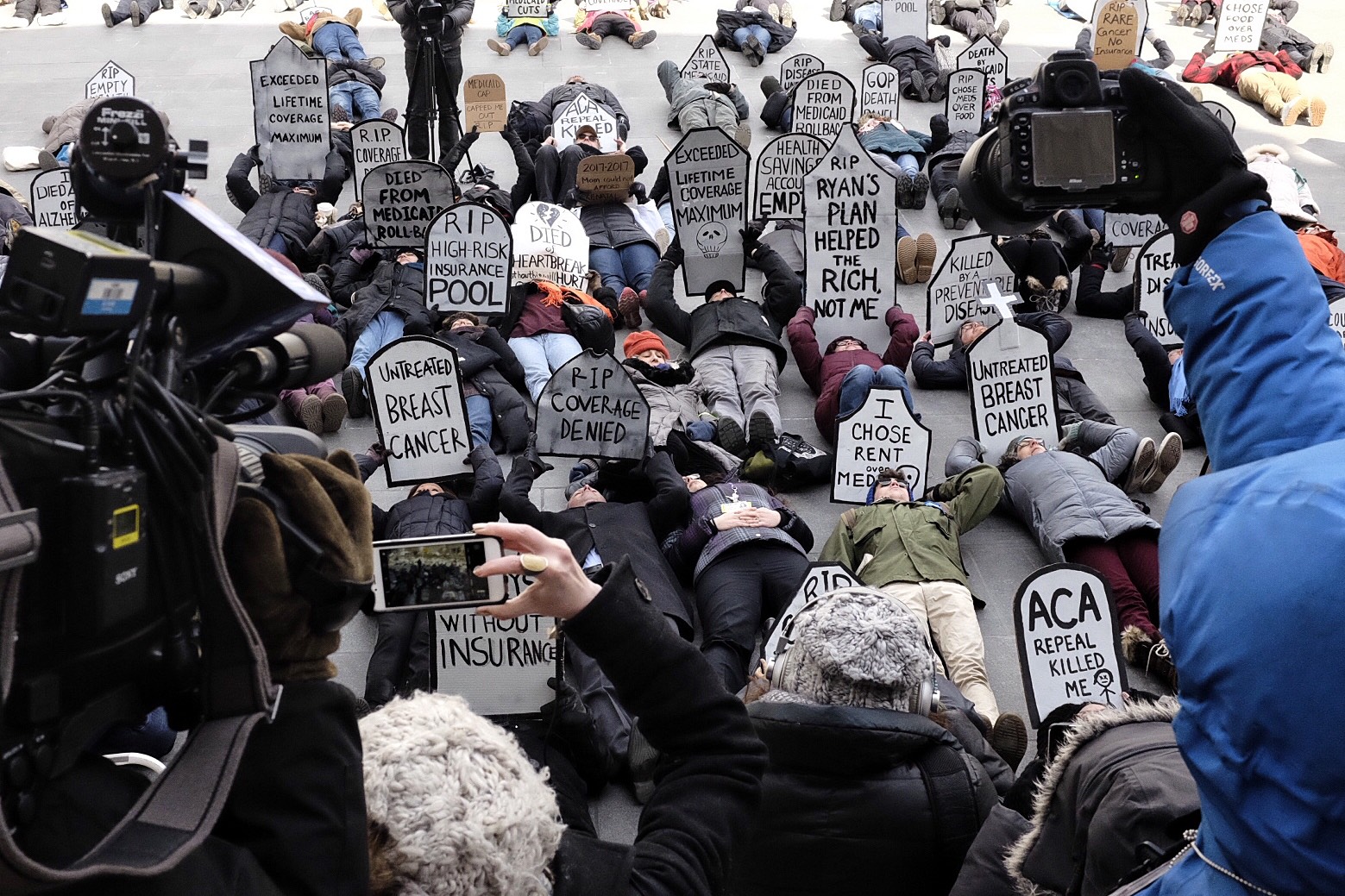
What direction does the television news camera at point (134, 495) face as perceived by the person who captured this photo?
facing away from the viewer and to the right of the viewer
